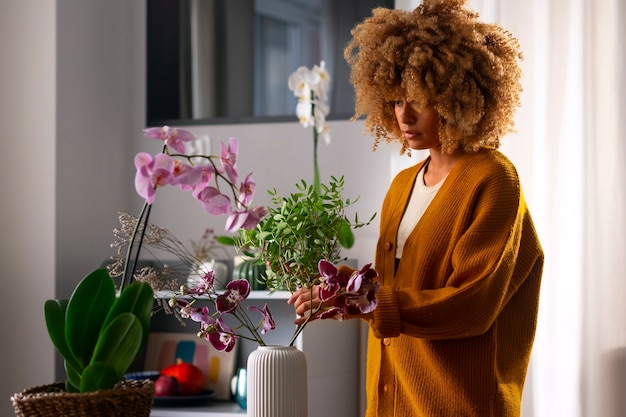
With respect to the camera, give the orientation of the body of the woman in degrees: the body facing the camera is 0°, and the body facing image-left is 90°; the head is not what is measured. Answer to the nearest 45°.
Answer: approximately 45°

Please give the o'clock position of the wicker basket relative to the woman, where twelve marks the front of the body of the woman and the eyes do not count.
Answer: The wicker basket is roughly at 12 o'clock from the woman.

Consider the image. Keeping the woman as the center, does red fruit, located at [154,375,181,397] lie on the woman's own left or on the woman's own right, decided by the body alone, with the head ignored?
on the woman's own right

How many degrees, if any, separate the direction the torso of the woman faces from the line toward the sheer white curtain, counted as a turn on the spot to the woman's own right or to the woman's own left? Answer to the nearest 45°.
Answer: approximately 180°

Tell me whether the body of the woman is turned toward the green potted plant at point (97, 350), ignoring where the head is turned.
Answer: yes

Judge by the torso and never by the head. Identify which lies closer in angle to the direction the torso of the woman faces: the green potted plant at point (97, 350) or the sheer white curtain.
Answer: the green potted plant
